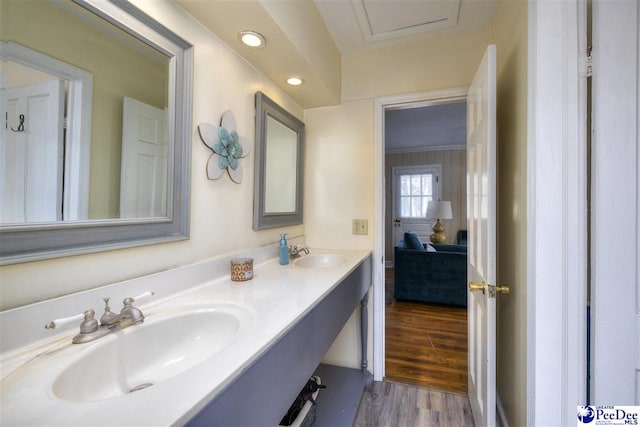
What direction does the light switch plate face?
toward the camera

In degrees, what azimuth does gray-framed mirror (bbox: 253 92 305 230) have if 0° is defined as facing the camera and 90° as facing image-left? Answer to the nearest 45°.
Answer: approximately 315°

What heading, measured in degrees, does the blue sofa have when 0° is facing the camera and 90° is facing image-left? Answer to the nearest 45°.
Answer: approximately 180°

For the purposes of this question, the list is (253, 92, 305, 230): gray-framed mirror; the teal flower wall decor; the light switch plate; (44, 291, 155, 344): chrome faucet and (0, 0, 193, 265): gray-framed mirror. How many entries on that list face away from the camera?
0

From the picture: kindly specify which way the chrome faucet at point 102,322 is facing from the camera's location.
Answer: facing the viewer and to the right of the viewer

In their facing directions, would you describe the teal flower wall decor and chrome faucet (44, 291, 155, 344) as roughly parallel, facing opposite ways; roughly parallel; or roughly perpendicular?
roughly parallel

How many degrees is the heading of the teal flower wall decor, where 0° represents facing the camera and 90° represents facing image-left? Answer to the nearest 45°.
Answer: approximately 315°

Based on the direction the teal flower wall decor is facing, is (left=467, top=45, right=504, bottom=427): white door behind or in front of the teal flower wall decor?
in front
